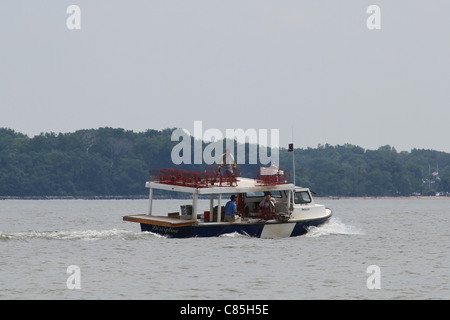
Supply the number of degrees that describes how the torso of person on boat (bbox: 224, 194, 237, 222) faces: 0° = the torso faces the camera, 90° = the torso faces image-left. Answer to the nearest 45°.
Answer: approximately 270°

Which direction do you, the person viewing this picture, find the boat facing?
facing away from the viewer and to the right of the viewer
